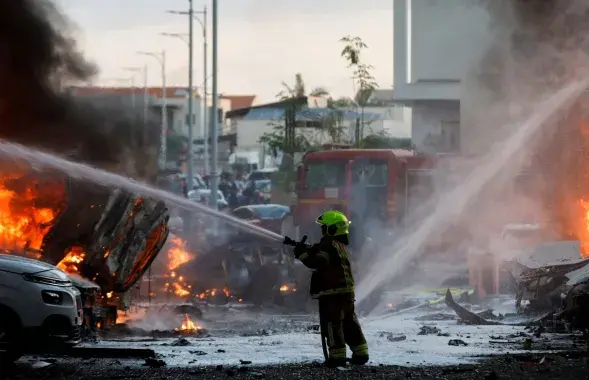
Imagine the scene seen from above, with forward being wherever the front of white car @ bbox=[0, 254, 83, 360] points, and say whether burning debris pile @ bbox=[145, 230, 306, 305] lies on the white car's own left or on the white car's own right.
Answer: on the white car's own left

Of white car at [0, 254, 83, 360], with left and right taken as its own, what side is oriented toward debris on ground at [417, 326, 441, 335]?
left

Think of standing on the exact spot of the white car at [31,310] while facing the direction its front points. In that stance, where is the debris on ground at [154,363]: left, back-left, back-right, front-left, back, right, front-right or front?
front-left

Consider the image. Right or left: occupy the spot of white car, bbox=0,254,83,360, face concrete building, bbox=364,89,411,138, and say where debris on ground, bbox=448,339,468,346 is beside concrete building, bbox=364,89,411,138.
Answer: right

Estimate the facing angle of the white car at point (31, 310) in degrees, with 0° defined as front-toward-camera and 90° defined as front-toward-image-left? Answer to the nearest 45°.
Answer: approximately 315°

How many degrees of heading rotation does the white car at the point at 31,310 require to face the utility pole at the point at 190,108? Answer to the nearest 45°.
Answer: approximately 135° to its left

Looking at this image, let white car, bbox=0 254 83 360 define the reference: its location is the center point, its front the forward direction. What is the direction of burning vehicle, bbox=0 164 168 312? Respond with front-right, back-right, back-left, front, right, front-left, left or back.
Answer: back-left

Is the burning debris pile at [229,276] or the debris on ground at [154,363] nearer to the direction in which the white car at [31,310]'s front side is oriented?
the debris on ground

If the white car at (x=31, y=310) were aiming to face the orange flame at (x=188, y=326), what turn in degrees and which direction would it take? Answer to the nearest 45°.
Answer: approximately 90° to its left

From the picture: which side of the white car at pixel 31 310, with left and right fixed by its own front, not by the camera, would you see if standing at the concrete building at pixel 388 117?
left

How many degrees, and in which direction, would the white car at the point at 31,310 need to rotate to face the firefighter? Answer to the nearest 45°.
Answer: approximately 45° to its left
